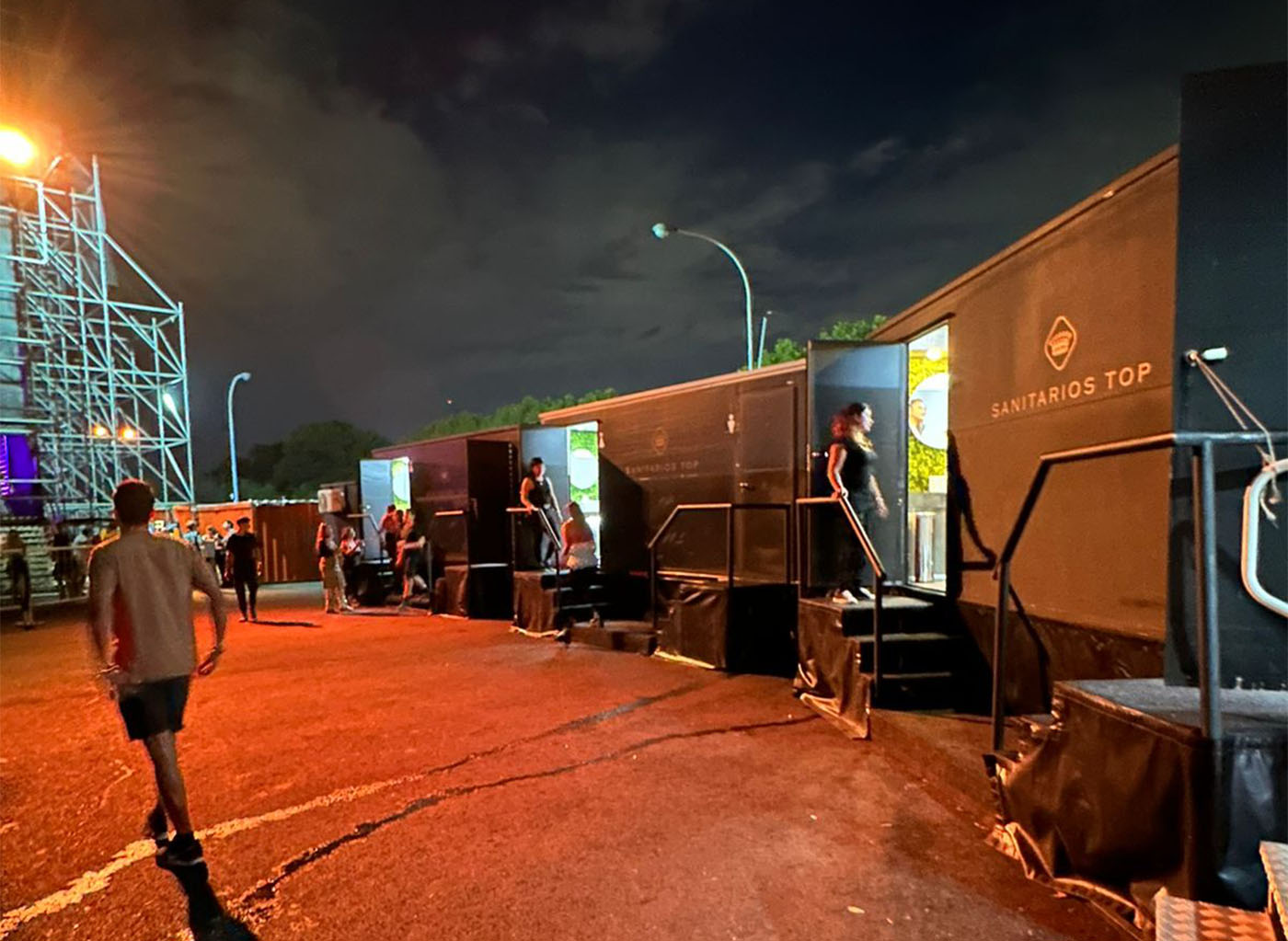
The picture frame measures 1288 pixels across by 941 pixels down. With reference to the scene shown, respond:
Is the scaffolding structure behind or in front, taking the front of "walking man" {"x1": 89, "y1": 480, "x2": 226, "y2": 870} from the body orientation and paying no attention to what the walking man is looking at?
in front

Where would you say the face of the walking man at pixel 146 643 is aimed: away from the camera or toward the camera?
away from the camera

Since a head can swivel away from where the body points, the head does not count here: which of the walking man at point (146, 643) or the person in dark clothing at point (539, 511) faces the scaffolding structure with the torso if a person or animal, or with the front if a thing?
the walking man

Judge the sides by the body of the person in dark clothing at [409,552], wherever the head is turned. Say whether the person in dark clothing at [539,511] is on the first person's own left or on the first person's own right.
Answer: on the first person's own left

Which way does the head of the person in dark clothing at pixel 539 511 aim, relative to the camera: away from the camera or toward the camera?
toward the camera

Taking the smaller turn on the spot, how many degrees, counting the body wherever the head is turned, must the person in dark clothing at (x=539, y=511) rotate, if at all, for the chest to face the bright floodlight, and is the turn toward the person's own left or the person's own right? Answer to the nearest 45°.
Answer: approximately 135° to the person's own right

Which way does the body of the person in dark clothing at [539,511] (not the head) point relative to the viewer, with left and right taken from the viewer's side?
facing the viewer and to the right of the viewer

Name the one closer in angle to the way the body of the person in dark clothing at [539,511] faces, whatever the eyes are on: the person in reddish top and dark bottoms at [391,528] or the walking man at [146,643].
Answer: the walking man

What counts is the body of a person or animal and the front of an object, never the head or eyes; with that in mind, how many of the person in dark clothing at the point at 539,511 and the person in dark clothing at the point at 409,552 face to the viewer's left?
1

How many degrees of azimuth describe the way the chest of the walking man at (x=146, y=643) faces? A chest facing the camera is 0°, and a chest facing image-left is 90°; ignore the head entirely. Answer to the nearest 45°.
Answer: approximately 180°
